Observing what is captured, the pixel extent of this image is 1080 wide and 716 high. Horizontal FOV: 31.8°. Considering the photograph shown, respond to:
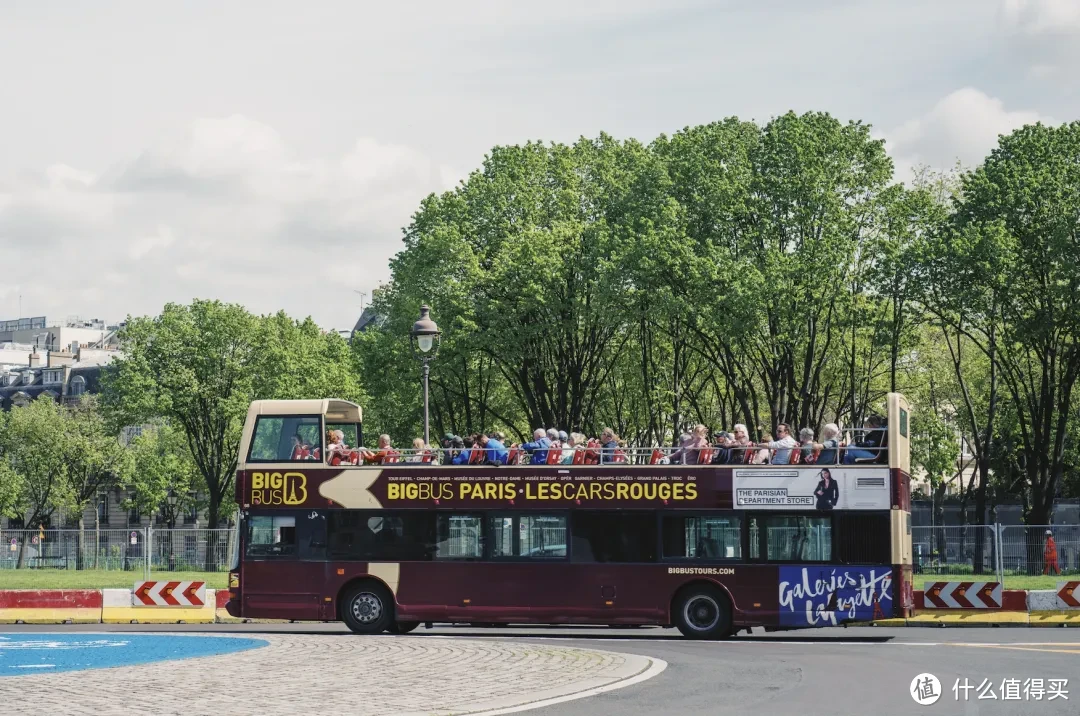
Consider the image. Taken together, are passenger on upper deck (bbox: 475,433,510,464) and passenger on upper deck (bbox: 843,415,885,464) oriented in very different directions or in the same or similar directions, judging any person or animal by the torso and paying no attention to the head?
same or similar directions

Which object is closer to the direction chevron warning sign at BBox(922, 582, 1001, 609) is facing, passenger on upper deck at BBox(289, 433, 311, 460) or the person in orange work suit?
the passenger on upper deck

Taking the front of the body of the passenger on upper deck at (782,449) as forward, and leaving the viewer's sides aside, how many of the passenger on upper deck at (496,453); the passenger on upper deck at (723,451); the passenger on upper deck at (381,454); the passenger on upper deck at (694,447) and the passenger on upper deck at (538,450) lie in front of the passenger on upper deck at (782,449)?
5

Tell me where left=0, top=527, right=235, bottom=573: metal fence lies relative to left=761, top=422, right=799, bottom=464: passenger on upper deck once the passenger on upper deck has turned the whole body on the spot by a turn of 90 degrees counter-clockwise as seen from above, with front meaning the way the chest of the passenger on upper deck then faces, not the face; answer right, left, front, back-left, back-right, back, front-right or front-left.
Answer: back-right

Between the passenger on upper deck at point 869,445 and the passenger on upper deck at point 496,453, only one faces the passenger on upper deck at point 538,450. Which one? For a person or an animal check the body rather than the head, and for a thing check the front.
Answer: the passenger on upper deck at point 869,445

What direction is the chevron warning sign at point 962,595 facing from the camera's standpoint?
toward the camera

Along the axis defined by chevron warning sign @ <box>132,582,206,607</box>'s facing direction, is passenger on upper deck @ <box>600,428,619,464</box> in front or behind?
in front

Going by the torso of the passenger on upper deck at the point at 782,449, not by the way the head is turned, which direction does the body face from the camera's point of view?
to the viewer's left

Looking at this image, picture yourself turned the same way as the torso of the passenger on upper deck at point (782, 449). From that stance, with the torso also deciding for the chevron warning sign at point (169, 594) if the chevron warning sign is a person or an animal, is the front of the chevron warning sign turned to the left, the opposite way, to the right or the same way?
to the left

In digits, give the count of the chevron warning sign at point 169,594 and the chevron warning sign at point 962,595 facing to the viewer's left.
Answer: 0

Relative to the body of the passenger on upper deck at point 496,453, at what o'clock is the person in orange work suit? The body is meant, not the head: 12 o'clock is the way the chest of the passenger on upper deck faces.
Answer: The person in orange work suit is roughly at 5 o'clock from the passenger on upper deck.

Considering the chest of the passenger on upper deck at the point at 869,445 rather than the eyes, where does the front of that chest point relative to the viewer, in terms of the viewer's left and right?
facing to the left of the viewer

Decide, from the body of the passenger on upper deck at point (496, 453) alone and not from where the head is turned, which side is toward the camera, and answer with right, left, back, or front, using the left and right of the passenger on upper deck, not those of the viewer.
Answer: left

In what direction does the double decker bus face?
to the viewer's left

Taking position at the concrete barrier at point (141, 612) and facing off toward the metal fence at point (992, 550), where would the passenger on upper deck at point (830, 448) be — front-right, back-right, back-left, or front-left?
front-right

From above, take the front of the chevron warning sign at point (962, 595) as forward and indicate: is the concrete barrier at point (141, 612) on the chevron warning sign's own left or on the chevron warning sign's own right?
on the chevron warning sign's own right
